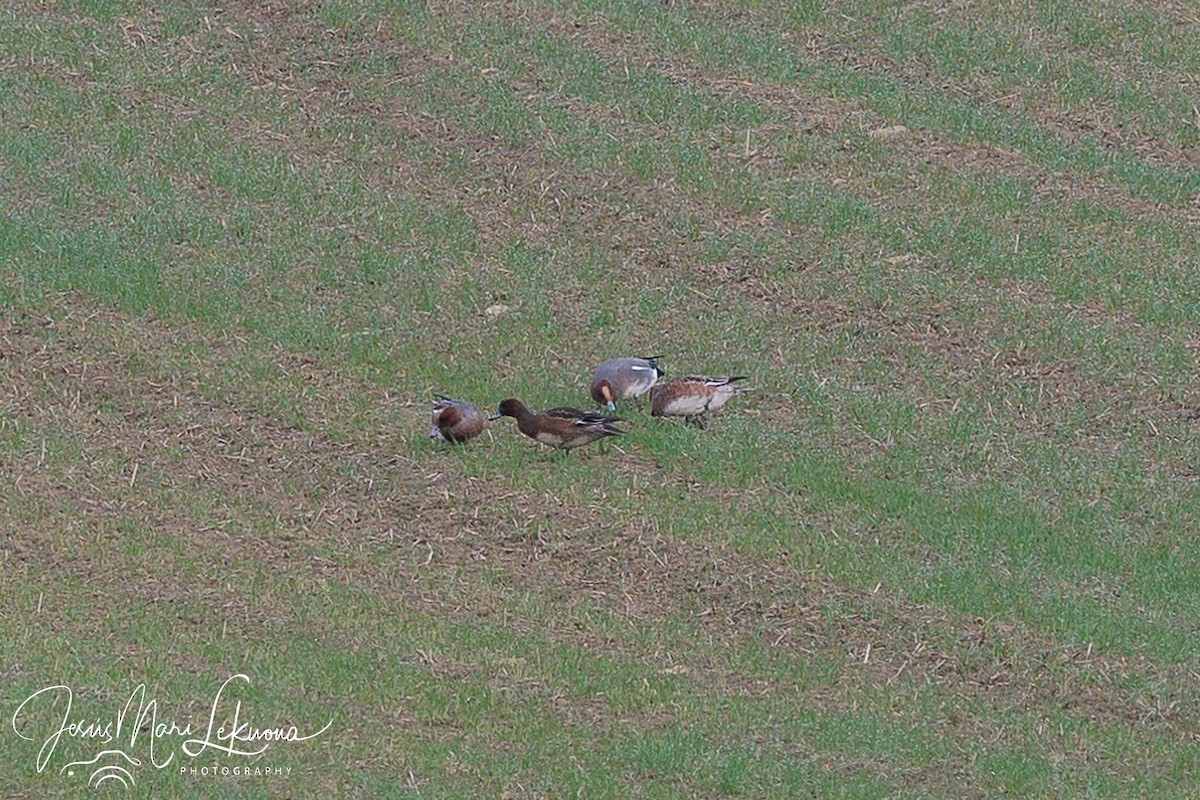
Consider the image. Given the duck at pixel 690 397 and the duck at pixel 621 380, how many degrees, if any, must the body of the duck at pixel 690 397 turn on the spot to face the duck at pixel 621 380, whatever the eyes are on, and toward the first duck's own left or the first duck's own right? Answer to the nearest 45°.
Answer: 0° — it already faces it

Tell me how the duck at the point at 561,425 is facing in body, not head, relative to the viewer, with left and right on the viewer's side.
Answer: facing to the left of the viewer

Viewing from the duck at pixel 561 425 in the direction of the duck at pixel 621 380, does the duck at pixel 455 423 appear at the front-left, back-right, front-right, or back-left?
back-left

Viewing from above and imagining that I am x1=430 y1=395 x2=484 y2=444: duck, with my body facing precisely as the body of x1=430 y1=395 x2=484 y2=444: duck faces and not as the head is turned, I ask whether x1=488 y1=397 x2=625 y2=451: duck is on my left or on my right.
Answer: on my left

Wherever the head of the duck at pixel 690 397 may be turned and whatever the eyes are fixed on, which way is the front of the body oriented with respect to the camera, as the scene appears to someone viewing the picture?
to the viewer's left

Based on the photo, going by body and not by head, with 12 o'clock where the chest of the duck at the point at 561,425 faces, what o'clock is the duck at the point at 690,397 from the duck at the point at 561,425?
the duck at the point at 690,397 is roughly at 5 o'clock from the duck at the point at 561,425.

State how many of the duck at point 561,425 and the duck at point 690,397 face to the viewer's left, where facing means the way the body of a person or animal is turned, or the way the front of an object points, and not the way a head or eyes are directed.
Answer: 2
